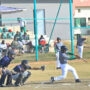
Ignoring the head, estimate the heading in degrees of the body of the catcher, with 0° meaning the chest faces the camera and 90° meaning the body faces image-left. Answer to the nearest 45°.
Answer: approximately 270°
